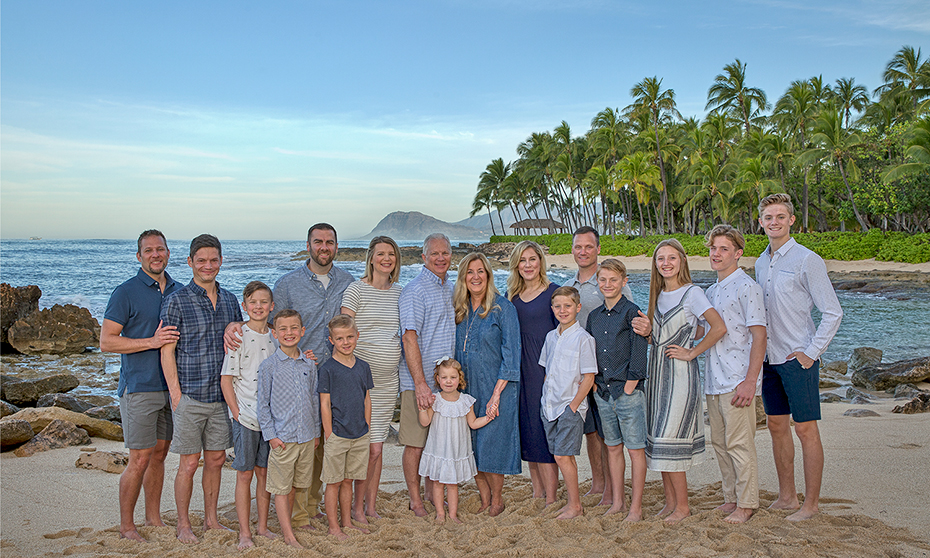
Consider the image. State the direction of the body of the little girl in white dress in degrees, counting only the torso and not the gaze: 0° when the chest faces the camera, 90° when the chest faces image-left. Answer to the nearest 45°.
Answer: approximately 0°

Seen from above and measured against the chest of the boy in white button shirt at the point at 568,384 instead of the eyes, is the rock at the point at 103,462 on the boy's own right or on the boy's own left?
on the boy's own right

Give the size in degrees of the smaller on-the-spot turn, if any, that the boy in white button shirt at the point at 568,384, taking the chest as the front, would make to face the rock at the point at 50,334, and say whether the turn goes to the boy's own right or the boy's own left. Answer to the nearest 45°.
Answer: approximately 90° to the boy's own right

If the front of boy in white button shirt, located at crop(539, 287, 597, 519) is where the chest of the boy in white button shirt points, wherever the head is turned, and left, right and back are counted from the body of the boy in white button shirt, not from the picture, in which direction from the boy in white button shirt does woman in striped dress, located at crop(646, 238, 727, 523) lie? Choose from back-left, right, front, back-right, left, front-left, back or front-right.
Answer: back-left

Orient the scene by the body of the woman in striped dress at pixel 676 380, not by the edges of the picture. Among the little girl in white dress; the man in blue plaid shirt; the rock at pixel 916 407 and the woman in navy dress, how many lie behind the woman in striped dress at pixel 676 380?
1

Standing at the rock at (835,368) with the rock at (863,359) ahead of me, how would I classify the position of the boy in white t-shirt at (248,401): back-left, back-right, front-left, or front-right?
back-right

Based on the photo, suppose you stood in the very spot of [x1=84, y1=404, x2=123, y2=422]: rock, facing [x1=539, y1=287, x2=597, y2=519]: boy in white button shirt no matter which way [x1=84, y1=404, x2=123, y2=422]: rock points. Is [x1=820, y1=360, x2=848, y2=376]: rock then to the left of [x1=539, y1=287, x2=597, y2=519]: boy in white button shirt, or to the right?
left

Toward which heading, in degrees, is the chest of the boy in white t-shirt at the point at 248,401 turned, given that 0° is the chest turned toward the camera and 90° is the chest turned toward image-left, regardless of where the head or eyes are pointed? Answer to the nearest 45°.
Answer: approximately 315°

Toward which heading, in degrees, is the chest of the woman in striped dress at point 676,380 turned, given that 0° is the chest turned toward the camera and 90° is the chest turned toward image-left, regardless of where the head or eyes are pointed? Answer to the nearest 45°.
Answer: approximately 45°
